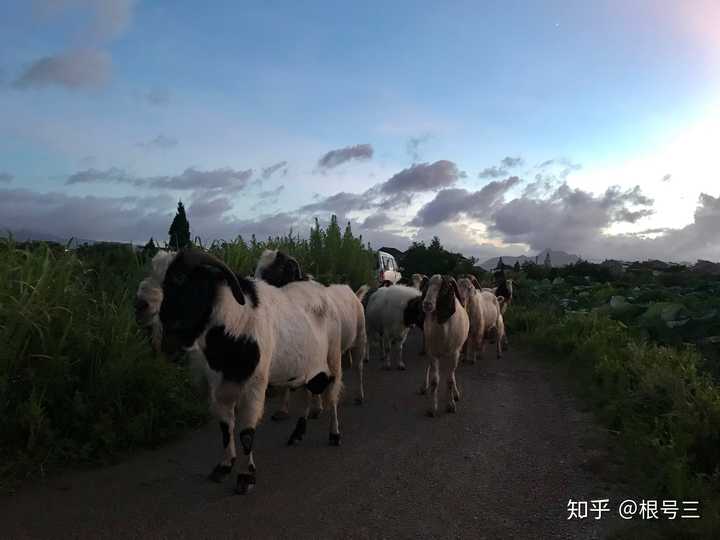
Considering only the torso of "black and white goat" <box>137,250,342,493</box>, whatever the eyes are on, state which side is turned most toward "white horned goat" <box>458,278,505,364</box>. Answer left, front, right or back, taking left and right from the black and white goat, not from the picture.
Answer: back

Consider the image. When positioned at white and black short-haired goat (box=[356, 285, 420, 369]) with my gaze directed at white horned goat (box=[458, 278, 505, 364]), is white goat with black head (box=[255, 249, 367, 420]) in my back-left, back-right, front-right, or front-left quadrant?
back-right

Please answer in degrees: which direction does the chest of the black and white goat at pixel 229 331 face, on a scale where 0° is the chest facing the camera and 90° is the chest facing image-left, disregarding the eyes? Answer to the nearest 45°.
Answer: approximately 45°

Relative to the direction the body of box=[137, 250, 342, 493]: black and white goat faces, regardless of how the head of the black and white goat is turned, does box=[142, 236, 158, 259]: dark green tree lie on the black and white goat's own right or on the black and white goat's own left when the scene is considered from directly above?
on the black and white goat's own right

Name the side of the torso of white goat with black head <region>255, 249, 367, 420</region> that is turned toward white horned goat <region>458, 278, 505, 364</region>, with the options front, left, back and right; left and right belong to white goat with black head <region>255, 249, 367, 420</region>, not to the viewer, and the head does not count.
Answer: back

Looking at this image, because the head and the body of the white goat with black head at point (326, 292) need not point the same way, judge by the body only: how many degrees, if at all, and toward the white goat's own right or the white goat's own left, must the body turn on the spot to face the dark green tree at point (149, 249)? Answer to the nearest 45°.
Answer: approximately 90° to the white goat's own right

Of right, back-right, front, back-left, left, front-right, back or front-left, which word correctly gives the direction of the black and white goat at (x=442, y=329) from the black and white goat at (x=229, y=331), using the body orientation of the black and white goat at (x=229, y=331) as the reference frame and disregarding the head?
back

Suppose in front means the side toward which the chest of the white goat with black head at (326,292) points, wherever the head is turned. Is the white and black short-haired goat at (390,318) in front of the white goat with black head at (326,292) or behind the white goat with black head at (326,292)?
behind
